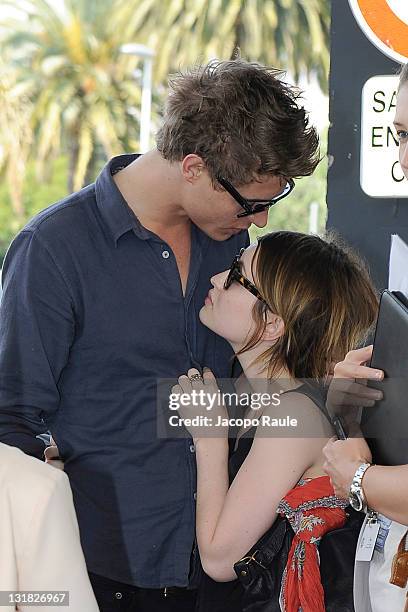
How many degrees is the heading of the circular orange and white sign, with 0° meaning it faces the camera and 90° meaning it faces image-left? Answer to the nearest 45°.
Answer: approximately 0°

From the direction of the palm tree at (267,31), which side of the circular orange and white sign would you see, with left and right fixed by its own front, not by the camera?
back

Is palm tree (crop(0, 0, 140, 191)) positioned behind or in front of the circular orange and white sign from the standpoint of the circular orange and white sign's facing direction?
behind

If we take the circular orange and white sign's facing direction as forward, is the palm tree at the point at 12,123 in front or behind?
behind
